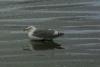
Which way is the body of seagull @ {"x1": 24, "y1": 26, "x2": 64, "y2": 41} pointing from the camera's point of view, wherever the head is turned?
to the viewer's left
